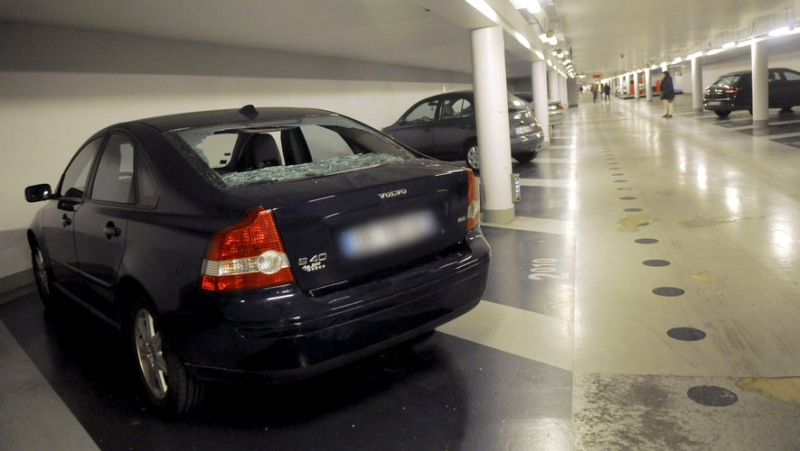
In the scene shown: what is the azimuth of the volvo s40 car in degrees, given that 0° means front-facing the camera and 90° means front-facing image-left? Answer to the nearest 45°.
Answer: approximately 135°

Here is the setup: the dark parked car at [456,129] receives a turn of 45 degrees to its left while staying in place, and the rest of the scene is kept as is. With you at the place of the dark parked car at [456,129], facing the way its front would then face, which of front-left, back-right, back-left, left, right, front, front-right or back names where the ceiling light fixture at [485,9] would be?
left

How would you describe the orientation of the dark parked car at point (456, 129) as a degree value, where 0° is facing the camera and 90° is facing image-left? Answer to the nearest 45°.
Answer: approximately 135°

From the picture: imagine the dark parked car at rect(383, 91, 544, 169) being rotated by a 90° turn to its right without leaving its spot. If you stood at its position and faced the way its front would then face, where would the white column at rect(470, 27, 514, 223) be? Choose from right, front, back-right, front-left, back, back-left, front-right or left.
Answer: back-right

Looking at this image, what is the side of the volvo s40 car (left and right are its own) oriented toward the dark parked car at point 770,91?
right

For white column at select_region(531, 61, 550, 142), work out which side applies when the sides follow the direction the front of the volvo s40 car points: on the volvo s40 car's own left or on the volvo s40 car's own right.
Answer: on the volvo s40 car's own right

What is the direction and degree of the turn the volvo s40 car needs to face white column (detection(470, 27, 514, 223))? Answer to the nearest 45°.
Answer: approximately 90° to its right
